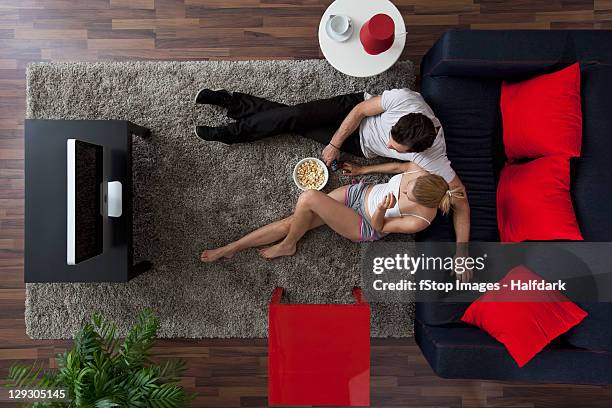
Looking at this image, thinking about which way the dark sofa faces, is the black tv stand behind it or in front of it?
in front

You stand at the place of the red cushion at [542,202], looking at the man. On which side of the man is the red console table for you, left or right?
left

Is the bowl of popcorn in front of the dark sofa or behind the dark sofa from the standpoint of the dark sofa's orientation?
in front

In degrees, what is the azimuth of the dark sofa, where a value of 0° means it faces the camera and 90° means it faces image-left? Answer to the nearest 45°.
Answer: approximately 90°

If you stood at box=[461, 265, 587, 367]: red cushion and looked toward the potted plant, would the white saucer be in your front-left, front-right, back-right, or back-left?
front-right

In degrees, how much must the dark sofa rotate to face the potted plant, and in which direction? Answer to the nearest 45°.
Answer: approximately 45° to its left

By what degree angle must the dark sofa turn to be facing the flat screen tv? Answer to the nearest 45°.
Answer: approximately 45° to its left
